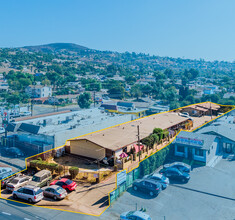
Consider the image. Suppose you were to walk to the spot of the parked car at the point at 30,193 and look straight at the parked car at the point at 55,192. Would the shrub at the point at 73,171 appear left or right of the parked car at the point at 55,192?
left

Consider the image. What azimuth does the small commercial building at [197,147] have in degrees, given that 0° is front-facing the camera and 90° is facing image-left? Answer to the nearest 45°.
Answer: approximately 45°

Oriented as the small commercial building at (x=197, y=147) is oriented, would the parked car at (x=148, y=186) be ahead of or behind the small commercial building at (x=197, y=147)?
ahead
